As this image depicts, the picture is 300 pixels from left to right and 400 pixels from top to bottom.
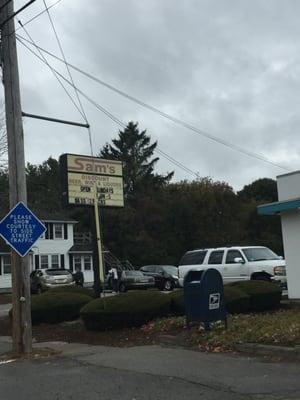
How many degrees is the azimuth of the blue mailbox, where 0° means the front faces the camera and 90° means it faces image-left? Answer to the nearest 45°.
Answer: approximately 45°

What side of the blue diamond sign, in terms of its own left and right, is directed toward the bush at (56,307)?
back

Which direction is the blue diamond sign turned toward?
toward the camera

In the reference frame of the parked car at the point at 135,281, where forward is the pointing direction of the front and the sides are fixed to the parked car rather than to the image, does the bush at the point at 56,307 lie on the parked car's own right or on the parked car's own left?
on the parked car's own right

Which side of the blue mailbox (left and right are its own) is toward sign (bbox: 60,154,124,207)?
right

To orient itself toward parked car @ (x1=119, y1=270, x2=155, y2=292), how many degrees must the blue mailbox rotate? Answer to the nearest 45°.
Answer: approximately 135° to its right

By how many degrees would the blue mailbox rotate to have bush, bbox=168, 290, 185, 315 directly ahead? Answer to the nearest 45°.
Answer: approximately 135° to its right

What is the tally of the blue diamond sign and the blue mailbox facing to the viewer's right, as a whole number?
0
